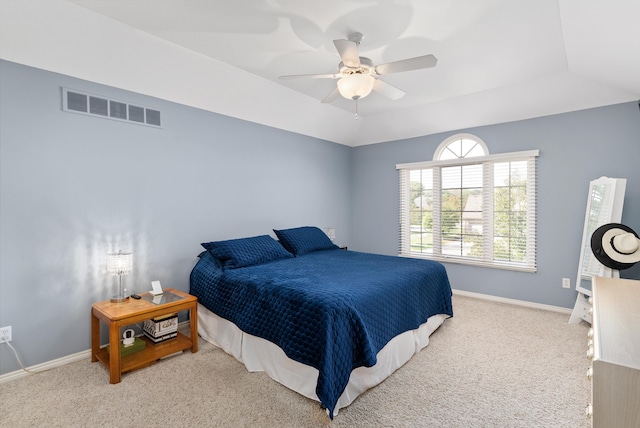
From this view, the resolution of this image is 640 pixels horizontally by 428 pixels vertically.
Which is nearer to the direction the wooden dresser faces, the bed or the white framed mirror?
the bed

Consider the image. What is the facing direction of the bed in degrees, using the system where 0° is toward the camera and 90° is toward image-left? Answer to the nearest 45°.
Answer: approximately 315°

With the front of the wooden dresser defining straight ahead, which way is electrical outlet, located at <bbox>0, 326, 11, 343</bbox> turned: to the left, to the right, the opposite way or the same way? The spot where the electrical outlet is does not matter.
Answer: the opposite way

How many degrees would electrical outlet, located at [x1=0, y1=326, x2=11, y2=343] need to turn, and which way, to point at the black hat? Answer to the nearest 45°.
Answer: approximately 45° to its left

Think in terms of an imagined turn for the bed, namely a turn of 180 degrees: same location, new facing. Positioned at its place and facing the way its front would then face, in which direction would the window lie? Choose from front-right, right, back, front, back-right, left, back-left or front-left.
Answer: right

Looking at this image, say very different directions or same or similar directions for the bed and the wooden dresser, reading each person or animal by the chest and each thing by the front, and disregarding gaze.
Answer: very different directions

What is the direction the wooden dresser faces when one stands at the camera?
facing to the left of the viewer

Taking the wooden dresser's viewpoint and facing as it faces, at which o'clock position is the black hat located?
The black hat is roughly at 3 o'clock from the wooden dresser.
